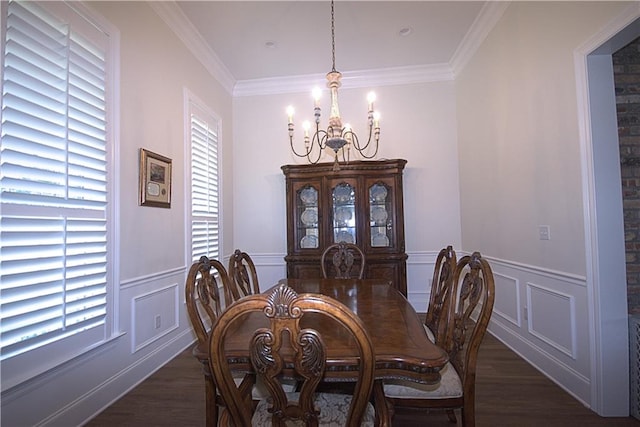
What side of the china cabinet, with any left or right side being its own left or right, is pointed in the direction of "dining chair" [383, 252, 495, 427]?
front

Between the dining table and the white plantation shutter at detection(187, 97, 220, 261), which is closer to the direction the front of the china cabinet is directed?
the dining table

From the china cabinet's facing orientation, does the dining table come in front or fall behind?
in front

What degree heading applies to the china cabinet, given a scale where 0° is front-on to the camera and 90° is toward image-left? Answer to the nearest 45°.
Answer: approximately 0°

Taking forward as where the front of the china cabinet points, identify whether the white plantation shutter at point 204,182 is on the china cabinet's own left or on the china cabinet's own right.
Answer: on the china cabinet's own right

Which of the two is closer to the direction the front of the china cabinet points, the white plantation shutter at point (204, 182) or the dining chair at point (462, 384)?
the dining chair

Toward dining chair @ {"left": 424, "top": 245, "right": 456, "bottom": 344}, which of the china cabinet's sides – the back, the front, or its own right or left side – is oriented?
front

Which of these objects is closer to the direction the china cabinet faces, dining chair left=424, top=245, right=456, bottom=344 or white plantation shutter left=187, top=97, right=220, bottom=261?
the dining chair

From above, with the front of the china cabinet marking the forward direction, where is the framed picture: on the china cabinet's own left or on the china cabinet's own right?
on the china cabinet's own right
